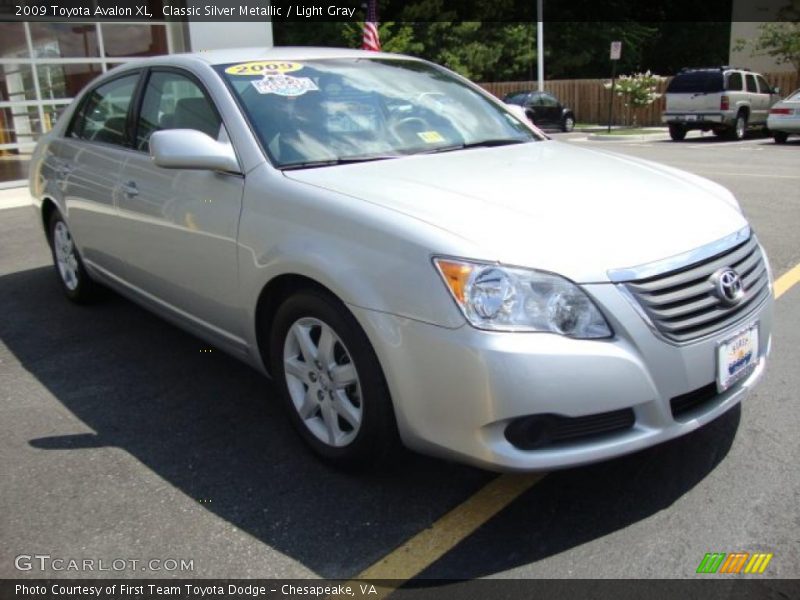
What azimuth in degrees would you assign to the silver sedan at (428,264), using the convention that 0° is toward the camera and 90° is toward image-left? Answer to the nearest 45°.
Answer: approximately 315°

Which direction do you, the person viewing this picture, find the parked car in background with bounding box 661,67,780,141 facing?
facing away from the viewer and to the right of the viewer

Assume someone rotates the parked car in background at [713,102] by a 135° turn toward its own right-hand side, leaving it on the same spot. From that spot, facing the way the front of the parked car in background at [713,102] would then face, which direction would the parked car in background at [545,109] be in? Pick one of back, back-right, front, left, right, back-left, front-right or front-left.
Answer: back-right

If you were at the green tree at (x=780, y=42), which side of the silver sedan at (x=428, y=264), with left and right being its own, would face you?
left

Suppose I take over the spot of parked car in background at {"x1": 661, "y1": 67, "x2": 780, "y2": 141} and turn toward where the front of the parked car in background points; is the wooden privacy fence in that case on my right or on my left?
on my left

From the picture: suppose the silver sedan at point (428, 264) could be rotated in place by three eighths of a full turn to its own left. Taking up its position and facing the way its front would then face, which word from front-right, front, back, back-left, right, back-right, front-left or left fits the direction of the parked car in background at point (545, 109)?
front
